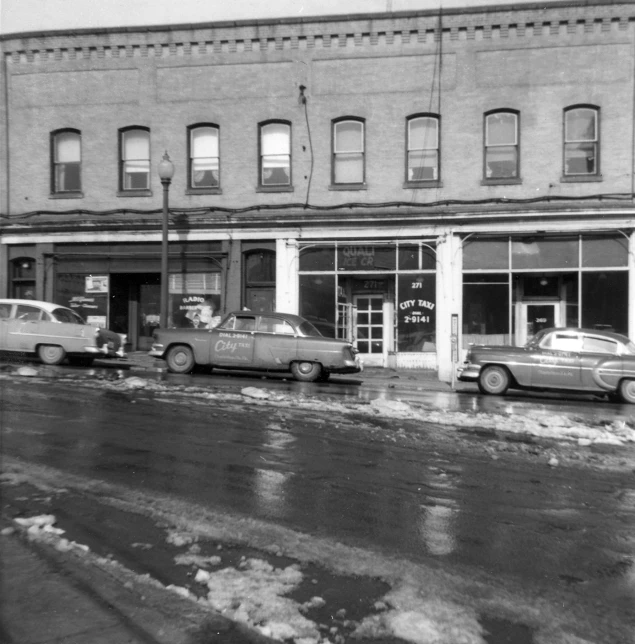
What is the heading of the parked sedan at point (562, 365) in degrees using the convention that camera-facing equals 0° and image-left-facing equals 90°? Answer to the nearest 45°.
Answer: approximately 90°

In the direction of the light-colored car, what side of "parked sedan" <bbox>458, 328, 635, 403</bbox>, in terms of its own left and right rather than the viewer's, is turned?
front

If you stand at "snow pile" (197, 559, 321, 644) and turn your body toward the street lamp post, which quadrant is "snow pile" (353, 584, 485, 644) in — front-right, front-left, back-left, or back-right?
back-right

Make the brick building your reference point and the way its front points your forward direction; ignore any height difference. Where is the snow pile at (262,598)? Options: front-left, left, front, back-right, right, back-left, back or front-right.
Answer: front

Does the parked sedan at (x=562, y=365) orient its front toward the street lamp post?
yes

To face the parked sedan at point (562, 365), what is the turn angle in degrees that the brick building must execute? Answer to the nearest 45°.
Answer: approximately 45° to its left

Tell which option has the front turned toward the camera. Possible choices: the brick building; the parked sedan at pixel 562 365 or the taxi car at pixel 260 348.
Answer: the brick building

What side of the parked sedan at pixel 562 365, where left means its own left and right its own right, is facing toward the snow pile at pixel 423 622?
left

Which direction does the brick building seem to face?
toward the camera

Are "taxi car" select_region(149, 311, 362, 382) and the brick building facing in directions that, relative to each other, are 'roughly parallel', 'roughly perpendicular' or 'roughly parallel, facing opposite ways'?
roughly perpendicular

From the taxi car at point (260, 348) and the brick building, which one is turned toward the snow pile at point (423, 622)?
the brick building

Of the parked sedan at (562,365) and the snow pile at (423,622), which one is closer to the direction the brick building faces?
the snow pile
